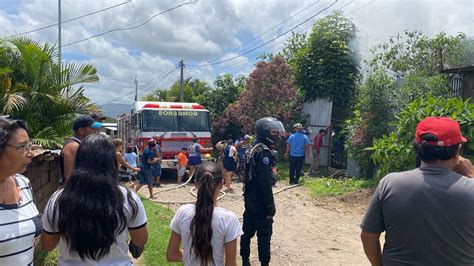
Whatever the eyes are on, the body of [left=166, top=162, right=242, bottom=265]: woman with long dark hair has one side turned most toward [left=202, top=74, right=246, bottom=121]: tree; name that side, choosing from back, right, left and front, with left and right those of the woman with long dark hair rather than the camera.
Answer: front

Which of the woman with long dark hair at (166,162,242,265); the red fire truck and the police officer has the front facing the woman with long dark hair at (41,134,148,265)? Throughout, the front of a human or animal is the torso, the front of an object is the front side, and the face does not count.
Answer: the red fire truck

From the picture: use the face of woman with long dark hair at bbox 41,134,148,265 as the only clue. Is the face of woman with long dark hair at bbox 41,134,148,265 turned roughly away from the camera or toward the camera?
away from the camera

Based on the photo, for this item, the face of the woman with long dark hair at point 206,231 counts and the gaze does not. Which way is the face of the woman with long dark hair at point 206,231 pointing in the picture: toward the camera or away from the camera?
away from the camera

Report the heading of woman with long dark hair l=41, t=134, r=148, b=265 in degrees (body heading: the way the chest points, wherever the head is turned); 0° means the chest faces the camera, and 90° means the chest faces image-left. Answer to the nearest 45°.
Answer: approximately 180°

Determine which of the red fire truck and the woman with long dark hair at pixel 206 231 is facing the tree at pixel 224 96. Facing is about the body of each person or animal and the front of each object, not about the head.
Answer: the woman with long dark hair

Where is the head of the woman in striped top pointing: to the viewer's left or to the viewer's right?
to the viewer's right

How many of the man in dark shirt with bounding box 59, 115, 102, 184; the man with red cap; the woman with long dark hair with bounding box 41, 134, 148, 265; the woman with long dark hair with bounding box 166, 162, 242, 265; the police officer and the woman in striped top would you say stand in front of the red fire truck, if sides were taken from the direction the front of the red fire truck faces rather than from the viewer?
6

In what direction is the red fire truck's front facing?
toward the camera

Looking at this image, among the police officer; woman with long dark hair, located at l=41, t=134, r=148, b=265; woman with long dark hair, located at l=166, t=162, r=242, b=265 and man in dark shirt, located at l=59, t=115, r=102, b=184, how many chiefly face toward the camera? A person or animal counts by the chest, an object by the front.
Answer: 0

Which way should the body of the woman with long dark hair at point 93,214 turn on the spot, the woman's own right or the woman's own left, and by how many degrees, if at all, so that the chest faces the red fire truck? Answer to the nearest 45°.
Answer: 0° — they already face it

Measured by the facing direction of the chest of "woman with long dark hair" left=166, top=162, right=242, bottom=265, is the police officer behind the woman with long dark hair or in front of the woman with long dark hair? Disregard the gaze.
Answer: in front

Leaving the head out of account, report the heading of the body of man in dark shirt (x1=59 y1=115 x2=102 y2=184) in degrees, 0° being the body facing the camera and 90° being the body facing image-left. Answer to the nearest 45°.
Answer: approximately 270°

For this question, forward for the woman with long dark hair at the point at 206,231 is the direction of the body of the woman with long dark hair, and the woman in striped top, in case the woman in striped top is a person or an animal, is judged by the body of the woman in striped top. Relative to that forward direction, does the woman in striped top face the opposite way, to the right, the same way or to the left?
to the right
